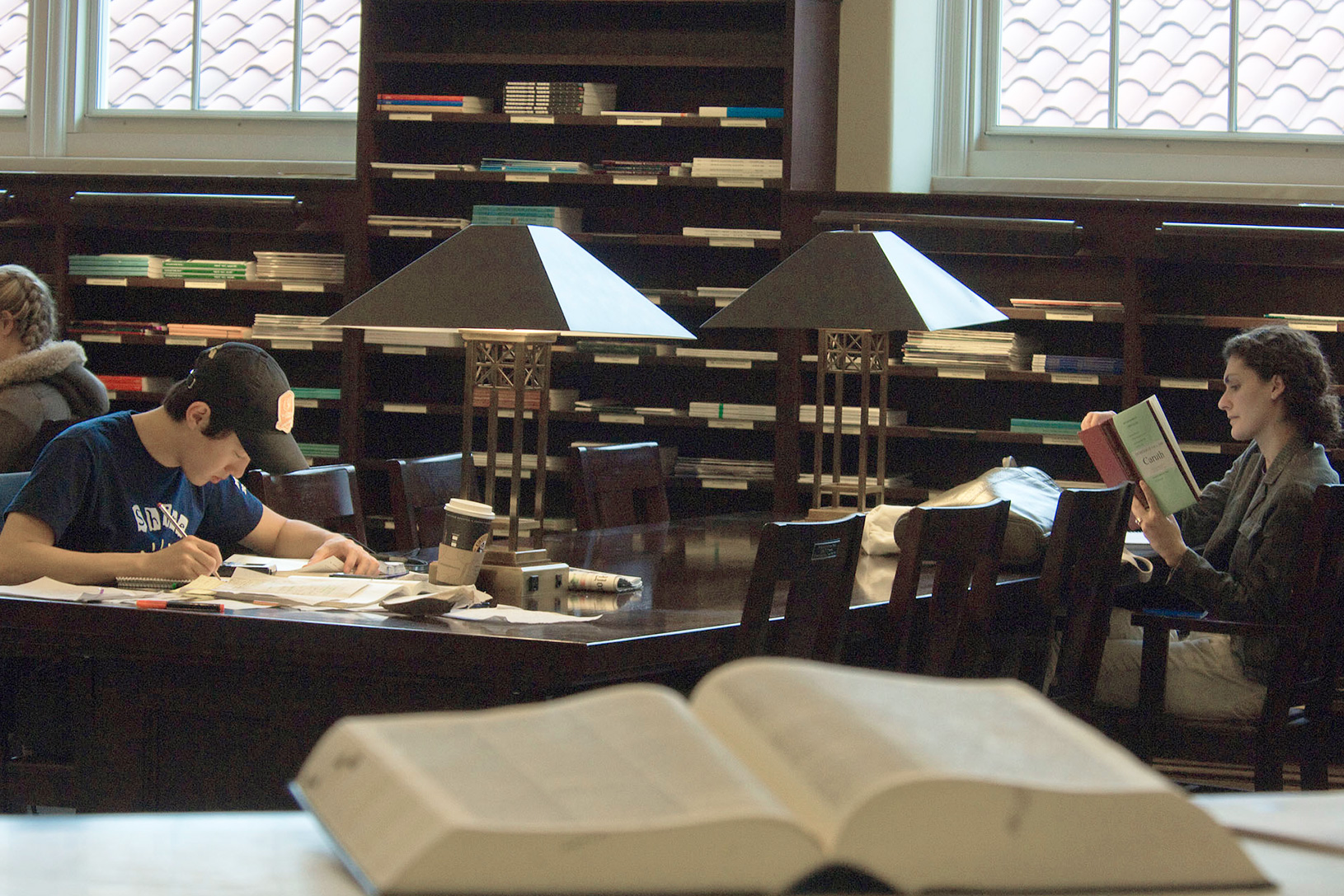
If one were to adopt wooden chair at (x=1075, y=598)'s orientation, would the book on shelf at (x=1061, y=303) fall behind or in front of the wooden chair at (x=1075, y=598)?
in front

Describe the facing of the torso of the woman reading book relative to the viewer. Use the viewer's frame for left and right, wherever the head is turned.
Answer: facing to the left of the viewer

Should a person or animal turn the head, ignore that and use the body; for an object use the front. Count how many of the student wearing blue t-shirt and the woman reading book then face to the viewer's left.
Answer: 1

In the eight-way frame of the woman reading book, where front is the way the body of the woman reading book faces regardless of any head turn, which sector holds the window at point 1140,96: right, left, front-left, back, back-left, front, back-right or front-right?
right

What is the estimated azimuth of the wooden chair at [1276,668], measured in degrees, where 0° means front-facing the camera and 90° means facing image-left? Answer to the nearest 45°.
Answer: approximately 90°

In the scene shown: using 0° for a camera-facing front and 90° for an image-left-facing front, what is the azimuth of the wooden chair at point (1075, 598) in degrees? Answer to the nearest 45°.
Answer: approximately 135°

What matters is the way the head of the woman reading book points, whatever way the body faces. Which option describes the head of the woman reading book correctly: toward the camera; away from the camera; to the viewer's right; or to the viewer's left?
to the viewer's left
